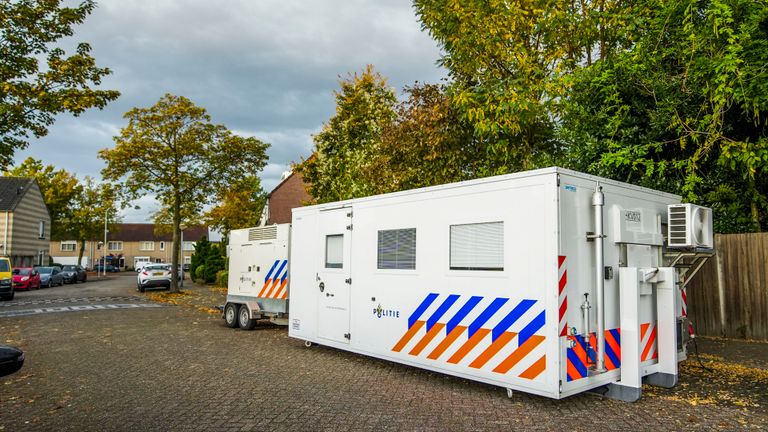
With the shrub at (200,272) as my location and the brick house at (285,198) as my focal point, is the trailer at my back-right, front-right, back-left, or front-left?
back-right

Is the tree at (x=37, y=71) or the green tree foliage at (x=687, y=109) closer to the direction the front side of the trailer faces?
the green tree foliage

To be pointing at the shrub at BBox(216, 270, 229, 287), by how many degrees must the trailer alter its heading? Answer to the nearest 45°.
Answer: approximately 135° to its left

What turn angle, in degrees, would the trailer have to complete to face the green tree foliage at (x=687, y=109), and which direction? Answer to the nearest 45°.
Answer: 0° — it already faces it

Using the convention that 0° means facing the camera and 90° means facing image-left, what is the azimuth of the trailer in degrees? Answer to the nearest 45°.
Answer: approximately 315°
